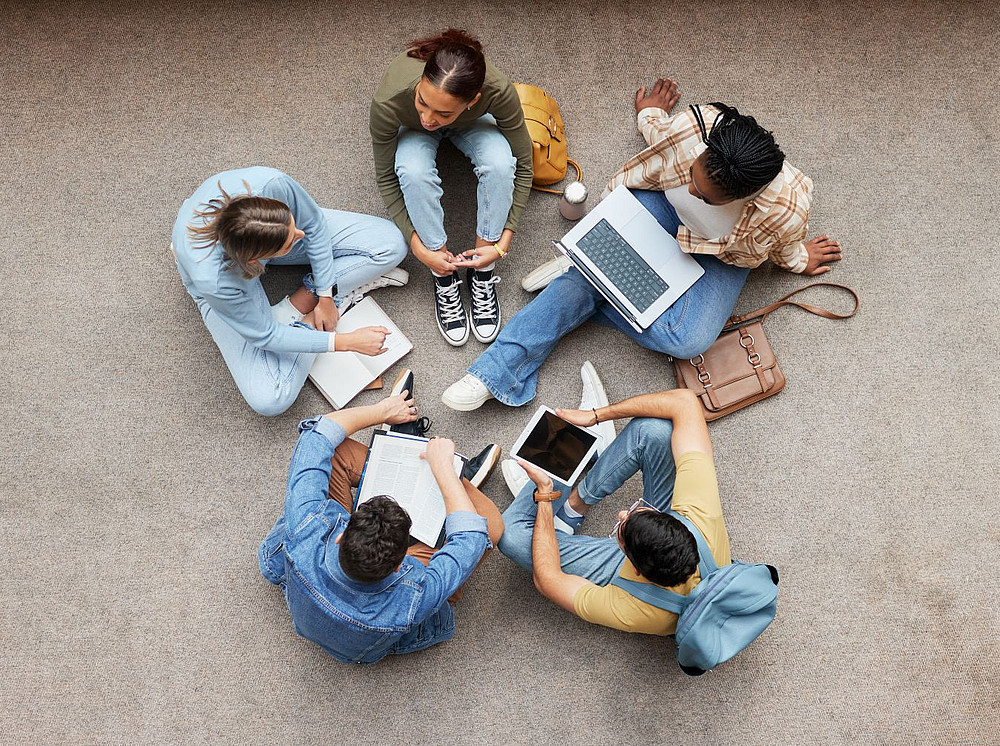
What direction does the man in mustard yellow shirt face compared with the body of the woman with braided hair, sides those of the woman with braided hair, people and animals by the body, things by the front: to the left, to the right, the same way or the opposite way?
to the right

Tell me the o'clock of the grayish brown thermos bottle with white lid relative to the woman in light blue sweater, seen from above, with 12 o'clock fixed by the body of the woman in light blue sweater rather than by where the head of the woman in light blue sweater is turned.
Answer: The grayish brown thermos bottle with white lid is roughly at 10 o'clock from the woman in light blue sweater.

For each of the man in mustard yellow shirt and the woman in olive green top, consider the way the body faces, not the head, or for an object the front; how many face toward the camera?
1

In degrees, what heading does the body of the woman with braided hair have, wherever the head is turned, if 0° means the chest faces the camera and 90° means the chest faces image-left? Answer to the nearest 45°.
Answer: approximately 45°

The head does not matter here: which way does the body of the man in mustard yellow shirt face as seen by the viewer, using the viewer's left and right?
facing away from the viewer and to the left of the viewer

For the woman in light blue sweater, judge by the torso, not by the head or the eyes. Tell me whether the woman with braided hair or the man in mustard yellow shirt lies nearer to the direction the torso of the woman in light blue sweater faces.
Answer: the man in mustard yellow shirt

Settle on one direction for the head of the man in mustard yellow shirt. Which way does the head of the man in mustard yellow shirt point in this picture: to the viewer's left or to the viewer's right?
to the viewer's left

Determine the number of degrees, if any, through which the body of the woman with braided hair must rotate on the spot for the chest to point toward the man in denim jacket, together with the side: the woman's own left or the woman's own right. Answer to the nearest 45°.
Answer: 0° — they already face them
